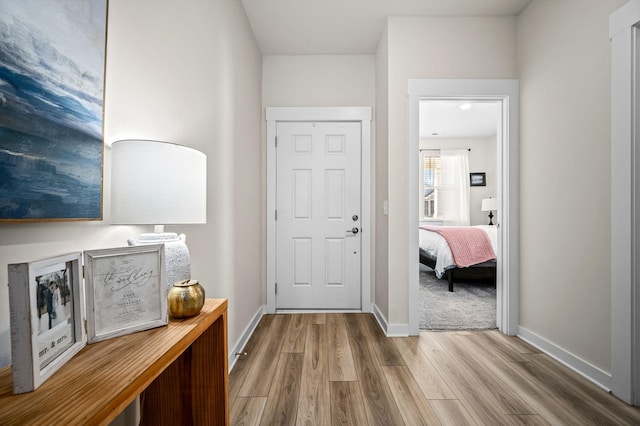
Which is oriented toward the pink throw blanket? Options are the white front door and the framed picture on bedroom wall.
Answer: the framed picture on bedroom wall

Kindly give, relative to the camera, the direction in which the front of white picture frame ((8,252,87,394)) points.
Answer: facing the viewer and to the right of the viewer

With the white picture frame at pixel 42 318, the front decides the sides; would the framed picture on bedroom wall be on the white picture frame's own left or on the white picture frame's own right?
on the white picture frame's own left

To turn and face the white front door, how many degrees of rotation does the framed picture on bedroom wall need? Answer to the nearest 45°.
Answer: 0° — it already faces it

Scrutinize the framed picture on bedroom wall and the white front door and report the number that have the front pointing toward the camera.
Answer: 2

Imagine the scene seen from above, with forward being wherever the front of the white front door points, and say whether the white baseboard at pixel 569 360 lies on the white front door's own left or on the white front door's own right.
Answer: on the white front door's own left

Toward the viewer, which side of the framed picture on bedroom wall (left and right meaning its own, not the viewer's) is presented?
front

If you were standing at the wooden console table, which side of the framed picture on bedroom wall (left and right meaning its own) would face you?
front

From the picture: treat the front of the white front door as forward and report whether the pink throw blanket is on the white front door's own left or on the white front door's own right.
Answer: on the white front door's own left

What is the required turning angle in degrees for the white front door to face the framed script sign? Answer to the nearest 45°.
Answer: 0° — it already faces it

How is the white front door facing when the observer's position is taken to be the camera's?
facing the viewer
